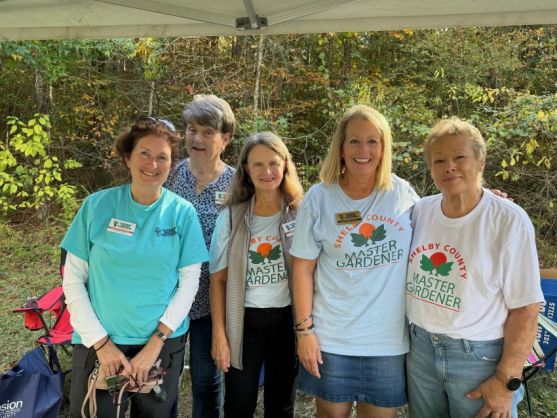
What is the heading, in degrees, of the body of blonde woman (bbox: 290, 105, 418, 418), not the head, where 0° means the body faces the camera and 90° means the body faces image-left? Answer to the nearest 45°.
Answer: approximately 0°

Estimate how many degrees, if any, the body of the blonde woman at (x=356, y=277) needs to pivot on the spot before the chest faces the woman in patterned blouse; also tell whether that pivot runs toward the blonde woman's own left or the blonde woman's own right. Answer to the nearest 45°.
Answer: approximately 135° to the blonde woman's own right

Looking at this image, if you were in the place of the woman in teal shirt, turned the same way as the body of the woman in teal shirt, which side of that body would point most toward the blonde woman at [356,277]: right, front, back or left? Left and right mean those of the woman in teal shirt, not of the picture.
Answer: left

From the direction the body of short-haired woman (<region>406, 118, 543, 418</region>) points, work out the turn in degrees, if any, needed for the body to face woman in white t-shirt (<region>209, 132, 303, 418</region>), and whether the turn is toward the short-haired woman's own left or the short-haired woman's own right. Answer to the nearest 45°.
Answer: approximately 45° to the short-haired woman's own right

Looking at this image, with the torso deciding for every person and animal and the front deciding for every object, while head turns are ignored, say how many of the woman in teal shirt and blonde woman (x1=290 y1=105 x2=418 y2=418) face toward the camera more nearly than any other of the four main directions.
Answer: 2

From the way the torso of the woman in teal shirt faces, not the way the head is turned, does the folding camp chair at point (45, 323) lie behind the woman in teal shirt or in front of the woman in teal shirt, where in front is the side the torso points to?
behind

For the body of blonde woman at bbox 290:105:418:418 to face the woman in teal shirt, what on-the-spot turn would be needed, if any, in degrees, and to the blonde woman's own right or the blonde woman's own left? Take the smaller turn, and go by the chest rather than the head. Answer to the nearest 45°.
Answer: approximately 90° to the blonde woman's own right
